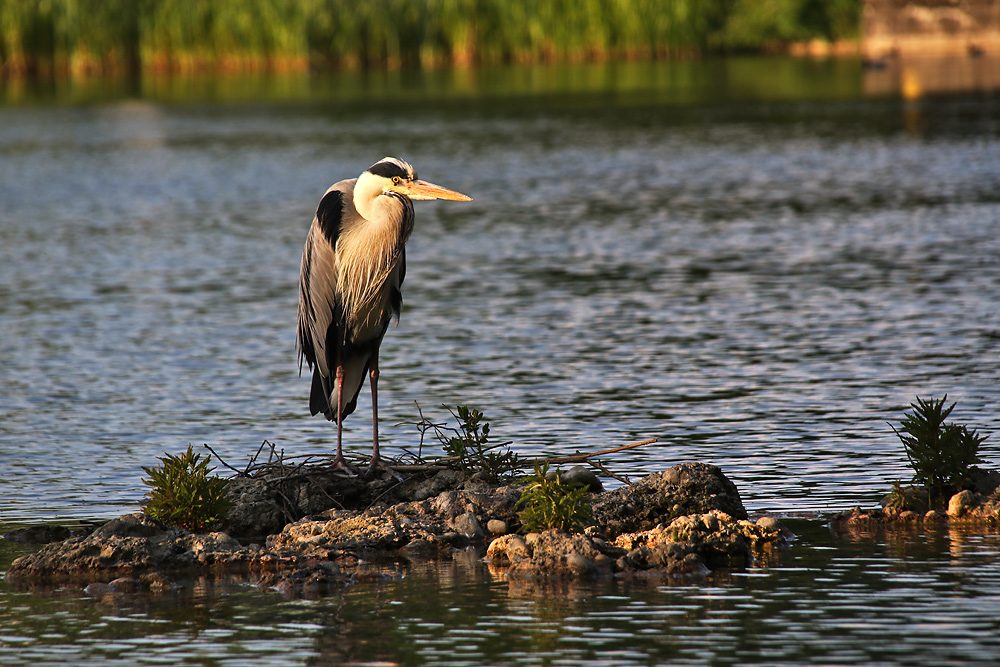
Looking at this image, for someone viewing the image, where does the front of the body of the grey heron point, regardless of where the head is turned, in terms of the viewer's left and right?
facing the viewer and to the right of the viewer

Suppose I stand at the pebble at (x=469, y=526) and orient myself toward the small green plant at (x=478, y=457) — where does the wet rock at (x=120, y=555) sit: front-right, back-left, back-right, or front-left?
back-left

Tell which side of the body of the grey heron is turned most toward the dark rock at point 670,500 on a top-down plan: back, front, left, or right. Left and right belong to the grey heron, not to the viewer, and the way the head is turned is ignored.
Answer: front

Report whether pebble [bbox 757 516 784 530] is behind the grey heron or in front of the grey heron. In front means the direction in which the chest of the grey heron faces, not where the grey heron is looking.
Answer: in front

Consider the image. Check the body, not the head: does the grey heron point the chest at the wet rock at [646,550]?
yes

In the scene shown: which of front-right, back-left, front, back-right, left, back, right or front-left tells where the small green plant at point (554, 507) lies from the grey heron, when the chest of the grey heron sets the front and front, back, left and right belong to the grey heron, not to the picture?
front

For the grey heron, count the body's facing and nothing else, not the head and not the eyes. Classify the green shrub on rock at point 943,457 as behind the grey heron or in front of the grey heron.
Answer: in front

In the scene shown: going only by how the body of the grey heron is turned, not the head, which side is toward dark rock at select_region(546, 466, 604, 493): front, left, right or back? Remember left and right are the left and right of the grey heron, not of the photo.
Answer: front
